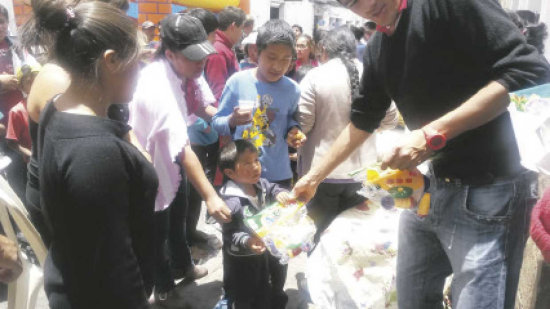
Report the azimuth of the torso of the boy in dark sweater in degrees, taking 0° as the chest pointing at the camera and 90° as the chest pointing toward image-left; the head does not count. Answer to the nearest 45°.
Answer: approximately 315°

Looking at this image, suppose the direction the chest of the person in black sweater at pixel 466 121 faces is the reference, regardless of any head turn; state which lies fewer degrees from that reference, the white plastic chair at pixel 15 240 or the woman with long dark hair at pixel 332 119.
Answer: the white plastic chair

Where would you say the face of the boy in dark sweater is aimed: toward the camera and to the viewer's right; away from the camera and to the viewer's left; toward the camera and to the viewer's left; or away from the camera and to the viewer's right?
toward the camera and to the viewer's right

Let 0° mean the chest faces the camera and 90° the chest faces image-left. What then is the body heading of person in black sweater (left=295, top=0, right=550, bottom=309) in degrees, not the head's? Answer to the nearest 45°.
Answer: approximately 45°

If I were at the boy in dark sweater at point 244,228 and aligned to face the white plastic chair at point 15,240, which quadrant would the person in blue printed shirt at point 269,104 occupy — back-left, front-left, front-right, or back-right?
back-right

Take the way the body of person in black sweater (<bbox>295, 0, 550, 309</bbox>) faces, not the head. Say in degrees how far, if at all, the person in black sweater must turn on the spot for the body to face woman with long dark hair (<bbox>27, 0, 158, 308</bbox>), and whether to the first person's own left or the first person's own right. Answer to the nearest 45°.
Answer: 0° — they already face them

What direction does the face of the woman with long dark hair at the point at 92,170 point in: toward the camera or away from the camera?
away from the camera

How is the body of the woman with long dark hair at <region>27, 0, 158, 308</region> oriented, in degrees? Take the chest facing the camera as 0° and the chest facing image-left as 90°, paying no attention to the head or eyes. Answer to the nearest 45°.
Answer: approximately 225°

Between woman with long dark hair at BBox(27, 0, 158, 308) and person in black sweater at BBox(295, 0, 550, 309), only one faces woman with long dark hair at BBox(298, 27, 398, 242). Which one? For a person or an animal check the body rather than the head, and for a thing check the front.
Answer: woman with long dark hair at BBox(27, 0, 158, 308)

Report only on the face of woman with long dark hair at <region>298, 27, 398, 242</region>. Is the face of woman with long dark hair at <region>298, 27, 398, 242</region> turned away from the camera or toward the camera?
away from the camera
